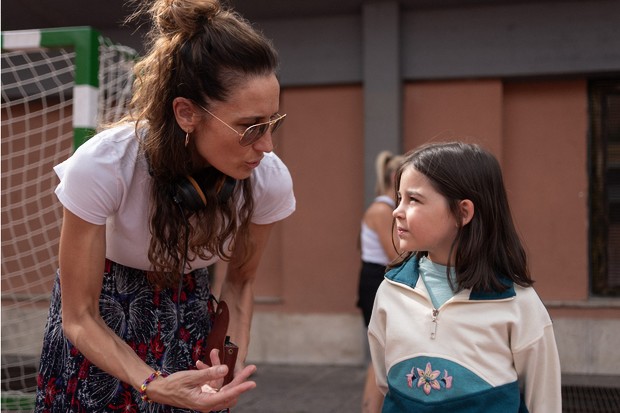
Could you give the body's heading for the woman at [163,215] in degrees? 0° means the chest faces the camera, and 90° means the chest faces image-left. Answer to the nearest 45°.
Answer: approximately 315°

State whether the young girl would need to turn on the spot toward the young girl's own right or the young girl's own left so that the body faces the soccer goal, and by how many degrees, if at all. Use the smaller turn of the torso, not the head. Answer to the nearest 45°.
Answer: approximately 90° to the young girl's own right

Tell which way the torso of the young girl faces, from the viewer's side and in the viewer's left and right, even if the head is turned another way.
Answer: facing the viewer and to the left of the viewer

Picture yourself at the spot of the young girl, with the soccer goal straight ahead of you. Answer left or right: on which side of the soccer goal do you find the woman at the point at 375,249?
right

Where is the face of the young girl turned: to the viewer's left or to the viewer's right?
to the viewer's left

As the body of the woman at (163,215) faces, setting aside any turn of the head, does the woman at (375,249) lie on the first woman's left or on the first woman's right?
on the first woman's left

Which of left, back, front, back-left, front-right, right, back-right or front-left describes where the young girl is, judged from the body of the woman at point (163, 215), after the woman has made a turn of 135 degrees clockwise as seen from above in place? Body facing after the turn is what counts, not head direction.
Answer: back

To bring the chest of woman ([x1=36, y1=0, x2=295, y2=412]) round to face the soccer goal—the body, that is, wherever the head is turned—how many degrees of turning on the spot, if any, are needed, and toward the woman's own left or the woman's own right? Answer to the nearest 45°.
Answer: approximately 135° to the woman's own left

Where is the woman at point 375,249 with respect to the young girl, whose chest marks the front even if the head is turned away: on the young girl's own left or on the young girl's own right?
on the young girl's own right
